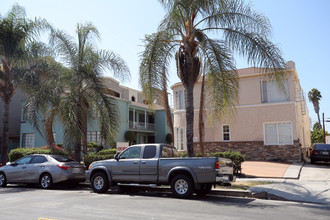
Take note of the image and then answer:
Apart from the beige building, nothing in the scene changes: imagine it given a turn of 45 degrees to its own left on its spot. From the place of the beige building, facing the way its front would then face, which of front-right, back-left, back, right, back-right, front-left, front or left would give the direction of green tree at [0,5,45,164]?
right

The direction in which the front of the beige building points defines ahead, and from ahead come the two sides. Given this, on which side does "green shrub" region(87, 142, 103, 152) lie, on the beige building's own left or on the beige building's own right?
on the beige building's own right

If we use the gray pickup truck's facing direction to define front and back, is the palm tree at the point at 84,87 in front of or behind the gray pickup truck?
in front

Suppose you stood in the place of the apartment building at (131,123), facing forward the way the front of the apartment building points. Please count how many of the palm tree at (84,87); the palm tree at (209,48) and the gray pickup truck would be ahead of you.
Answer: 3

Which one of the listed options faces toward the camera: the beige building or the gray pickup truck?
the beige building

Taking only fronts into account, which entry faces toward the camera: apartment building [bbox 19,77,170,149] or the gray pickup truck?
the apartment building

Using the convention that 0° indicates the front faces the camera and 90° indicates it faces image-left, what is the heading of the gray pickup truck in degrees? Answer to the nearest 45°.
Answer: approximately 135°

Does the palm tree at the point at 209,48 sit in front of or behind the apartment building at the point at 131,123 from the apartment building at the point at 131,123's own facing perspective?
in front

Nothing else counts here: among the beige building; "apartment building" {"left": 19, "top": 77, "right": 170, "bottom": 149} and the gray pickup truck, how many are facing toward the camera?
2

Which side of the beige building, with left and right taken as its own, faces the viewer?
front

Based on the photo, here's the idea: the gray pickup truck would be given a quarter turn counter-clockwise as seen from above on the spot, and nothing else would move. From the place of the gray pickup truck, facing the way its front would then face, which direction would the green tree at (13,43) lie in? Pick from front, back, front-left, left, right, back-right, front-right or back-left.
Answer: right

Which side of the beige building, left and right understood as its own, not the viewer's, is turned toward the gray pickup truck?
front

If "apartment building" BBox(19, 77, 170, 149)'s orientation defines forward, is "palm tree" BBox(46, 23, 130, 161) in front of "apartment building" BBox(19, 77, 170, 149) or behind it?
in front

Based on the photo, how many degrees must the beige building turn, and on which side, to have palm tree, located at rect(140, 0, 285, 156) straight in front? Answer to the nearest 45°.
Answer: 0° — it already faces it

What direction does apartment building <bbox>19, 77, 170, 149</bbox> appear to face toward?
toward the camera

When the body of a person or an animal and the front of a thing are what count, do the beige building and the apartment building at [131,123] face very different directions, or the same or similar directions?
same or similar directions

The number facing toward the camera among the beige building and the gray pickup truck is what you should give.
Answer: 1

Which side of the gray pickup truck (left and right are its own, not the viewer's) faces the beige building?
right
